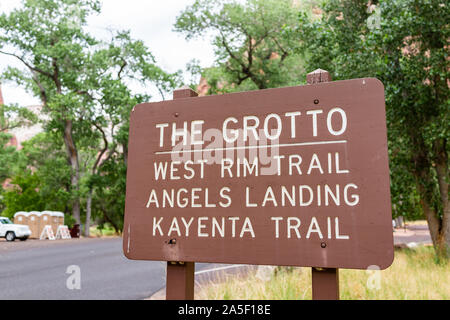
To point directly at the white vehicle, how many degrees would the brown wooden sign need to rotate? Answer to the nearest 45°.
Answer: approximately 90° to its right

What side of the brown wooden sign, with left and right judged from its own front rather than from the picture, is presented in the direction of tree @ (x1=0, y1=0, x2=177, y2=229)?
back

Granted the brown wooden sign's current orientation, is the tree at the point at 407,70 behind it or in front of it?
behind

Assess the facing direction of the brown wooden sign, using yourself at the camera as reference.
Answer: facing the viewer and to the left of the viewer

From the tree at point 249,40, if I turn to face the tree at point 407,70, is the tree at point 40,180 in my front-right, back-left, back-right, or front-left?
back-right

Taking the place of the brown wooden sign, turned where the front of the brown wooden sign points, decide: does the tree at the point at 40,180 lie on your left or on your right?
on your right

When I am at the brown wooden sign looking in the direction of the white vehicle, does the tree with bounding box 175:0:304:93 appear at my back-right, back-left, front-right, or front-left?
front-right

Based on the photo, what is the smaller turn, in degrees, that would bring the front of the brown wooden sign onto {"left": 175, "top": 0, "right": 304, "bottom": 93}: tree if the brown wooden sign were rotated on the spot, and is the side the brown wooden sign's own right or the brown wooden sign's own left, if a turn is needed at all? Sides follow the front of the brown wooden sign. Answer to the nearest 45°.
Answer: approximately 135° to the brown wooden sign's own right
